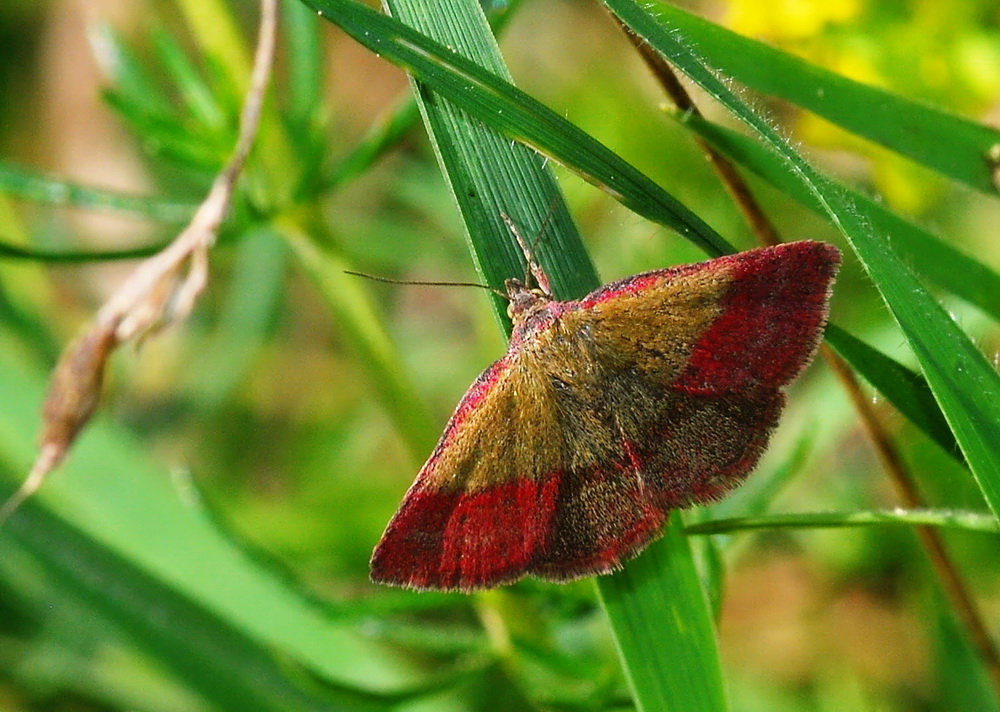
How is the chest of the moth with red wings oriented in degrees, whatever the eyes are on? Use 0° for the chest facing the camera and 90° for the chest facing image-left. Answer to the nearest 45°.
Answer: approximately 135°

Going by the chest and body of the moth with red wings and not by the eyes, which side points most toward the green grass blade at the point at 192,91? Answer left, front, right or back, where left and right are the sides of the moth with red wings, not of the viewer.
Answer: front
